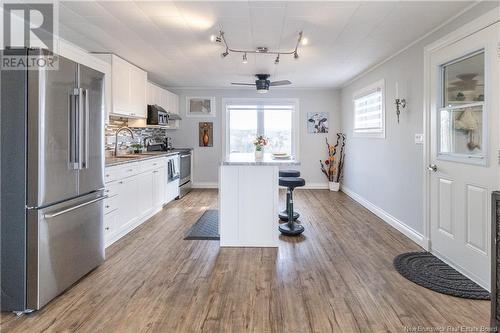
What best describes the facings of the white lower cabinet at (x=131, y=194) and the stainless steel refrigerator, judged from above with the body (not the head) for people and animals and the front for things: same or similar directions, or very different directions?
same or similar directions

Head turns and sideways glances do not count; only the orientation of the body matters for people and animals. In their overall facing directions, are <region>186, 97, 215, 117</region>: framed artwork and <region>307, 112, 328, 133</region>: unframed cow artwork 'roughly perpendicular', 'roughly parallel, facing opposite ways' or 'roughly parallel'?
roughly parallel

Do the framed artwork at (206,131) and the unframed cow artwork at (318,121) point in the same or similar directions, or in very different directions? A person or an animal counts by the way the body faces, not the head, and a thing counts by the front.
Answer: same or similar directions

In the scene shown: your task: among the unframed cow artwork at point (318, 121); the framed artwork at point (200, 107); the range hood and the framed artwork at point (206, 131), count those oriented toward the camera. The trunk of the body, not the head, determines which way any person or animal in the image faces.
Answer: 3

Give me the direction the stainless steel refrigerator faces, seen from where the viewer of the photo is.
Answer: facing the viewer and to the right of the viewer

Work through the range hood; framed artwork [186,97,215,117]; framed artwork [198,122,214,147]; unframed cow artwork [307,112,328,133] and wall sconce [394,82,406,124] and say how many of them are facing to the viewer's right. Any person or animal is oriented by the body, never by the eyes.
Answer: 1

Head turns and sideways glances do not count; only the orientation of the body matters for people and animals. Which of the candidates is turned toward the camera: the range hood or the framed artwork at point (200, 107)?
the framed artwork

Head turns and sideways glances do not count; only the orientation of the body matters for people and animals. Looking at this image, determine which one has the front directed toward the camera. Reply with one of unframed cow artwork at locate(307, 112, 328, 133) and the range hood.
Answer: the unframed cow artwork

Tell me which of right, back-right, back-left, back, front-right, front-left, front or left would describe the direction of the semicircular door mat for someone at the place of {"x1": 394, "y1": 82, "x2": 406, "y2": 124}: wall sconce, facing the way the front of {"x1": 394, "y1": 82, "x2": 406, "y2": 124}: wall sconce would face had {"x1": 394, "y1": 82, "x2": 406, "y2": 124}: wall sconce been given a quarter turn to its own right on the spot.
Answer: back-left

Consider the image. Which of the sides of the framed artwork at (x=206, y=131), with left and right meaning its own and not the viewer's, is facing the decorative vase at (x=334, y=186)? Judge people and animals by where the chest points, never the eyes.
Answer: left

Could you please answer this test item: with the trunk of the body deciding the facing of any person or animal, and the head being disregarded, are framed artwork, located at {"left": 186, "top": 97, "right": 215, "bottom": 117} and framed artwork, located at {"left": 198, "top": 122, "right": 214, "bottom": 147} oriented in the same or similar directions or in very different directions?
same or similar directions

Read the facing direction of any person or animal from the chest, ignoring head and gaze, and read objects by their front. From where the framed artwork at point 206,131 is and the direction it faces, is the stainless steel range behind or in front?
in front

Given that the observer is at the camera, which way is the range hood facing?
facing to the right of the viewer
